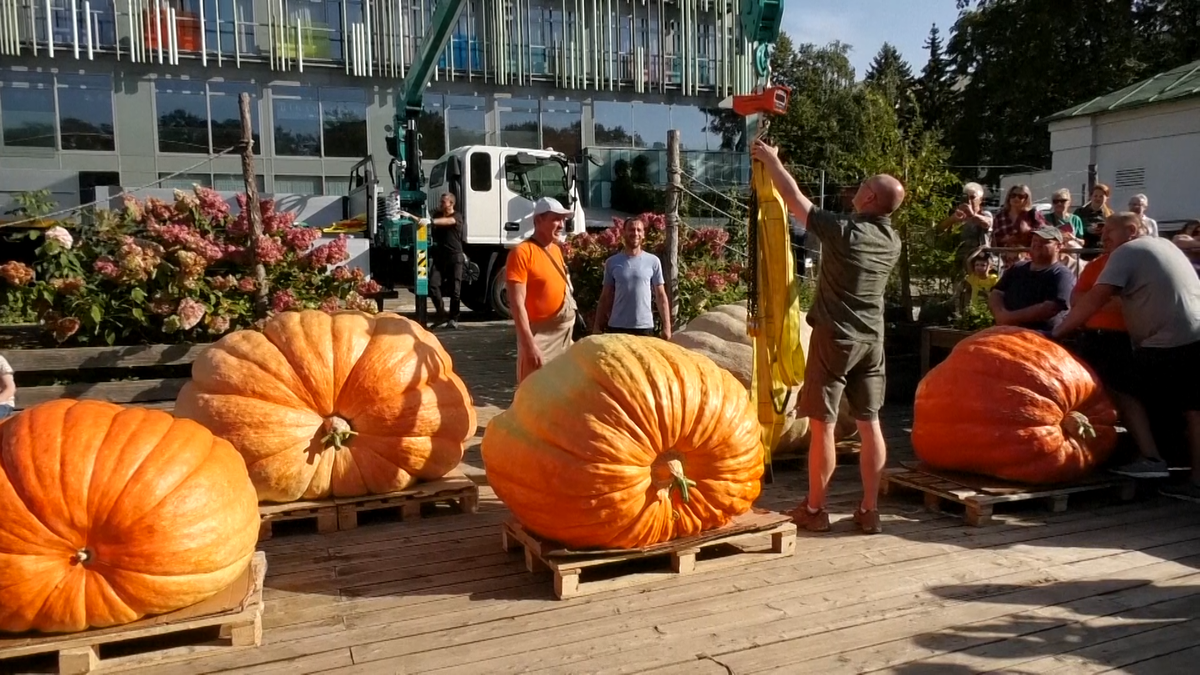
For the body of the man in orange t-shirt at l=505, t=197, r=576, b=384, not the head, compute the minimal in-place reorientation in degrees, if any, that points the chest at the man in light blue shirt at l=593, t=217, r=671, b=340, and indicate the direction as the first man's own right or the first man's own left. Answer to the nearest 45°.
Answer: approximately 90° to the first man's own left

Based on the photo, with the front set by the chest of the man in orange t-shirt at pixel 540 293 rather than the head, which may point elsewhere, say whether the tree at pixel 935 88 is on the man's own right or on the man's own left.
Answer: on the man's own left

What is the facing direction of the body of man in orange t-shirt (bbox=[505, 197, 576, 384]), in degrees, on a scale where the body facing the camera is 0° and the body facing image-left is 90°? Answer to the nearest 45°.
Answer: approximately 315°

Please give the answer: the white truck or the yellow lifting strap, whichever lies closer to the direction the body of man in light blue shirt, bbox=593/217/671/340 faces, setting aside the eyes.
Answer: the yellow lifting strap

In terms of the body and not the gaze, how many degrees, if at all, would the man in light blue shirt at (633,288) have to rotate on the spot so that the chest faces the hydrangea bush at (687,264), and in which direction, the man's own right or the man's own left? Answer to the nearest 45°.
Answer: approximately 180°

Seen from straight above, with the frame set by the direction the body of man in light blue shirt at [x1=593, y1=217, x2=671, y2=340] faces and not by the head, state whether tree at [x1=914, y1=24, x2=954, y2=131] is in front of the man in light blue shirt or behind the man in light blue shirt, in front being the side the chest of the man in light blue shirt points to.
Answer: behind
